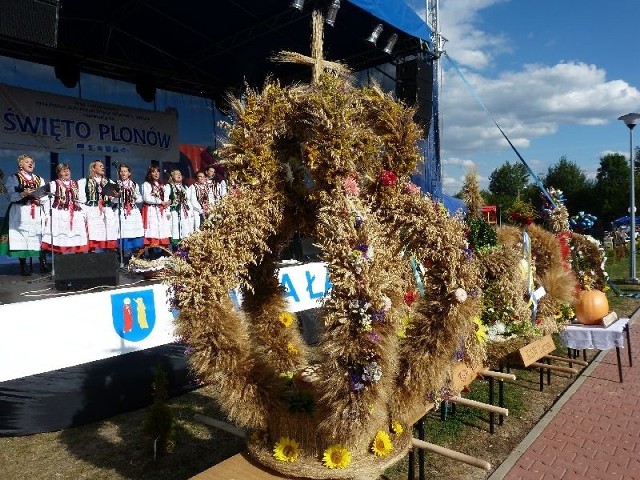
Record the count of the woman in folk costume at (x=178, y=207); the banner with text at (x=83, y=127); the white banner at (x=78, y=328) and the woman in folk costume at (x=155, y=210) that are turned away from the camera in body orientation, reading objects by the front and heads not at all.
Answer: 0

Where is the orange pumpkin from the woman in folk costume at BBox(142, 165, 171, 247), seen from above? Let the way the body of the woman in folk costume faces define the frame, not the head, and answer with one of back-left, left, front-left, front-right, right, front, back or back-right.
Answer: front

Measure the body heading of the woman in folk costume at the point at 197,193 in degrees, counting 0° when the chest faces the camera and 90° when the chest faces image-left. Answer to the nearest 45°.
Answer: approximately 315°

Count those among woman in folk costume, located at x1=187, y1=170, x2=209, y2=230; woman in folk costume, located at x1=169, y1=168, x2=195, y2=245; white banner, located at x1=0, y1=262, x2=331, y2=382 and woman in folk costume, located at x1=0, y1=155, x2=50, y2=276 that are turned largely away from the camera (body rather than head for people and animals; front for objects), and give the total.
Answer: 0

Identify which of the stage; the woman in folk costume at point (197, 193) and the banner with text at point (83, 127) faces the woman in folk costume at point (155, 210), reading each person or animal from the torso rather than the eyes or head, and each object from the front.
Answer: the banner with text

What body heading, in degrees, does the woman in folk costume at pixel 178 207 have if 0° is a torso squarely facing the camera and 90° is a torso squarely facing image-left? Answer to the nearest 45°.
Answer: approximately 315°

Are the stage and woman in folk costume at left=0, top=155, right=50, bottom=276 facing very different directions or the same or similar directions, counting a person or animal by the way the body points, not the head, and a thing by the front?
same or similar directions

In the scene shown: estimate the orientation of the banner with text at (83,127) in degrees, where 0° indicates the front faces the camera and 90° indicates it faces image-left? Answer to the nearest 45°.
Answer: approximately 315°

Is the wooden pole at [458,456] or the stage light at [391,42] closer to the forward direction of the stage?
the wooden pole

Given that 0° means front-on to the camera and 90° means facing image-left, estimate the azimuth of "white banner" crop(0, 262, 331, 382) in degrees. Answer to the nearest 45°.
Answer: approximately 315°

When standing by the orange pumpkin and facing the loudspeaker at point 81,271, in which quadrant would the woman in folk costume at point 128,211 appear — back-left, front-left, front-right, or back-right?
front-right

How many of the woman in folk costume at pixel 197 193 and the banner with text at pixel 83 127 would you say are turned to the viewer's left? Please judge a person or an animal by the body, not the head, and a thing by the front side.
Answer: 0

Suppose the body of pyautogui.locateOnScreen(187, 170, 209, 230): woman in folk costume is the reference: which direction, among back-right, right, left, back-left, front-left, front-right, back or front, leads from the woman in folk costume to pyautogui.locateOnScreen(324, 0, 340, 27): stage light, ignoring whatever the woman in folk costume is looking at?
front

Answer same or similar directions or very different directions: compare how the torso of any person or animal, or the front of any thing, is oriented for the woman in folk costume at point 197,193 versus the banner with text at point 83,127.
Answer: same or similar directions

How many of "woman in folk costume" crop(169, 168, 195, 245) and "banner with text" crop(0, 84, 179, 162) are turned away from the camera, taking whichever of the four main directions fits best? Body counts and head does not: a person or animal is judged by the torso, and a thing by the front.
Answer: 0
